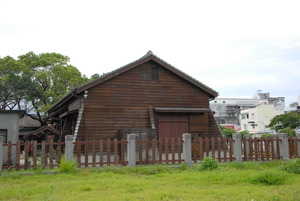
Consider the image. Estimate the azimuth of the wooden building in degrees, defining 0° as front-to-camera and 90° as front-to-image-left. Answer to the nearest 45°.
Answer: approximately 0°

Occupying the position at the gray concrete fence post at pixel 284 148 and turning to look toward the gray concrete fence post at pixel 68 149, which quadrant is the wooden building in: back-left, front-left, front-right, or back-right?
front-right

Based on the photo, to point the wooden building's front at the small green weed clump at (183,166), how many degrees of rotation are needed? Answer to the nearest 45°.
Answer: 0° — it already faces it

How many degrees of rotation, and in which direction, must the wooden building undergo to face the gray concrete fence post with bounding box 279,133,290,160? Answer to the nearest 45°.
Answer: approximately 45° to its left

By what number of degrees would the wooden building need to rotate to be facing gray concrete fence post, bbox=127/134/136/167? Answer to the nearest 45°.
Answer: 0° — it already faces it

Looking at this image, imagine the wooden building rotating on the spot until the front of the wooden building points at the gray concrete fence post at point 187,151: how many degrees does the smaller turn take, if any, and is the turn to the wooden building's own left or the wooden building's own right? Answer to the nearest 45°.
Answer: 0° — it already faces it

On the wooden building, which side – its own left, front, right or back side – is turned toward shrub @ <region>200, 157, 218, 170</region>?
front

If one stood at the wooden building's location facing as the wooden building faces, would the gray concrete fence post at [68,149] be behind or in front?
in front

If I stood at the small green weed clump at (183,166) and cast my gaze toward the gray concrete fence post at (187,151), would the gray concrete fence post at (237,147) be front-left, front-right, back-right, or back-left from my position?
front-right

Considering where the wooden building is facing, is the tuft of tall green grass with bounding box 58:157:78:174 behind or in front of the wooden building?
in front

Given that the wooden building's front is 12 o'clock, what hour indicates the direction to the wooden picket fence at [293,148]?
The wooden picket fence is roughly at 10 o'clock from the wooden building.
